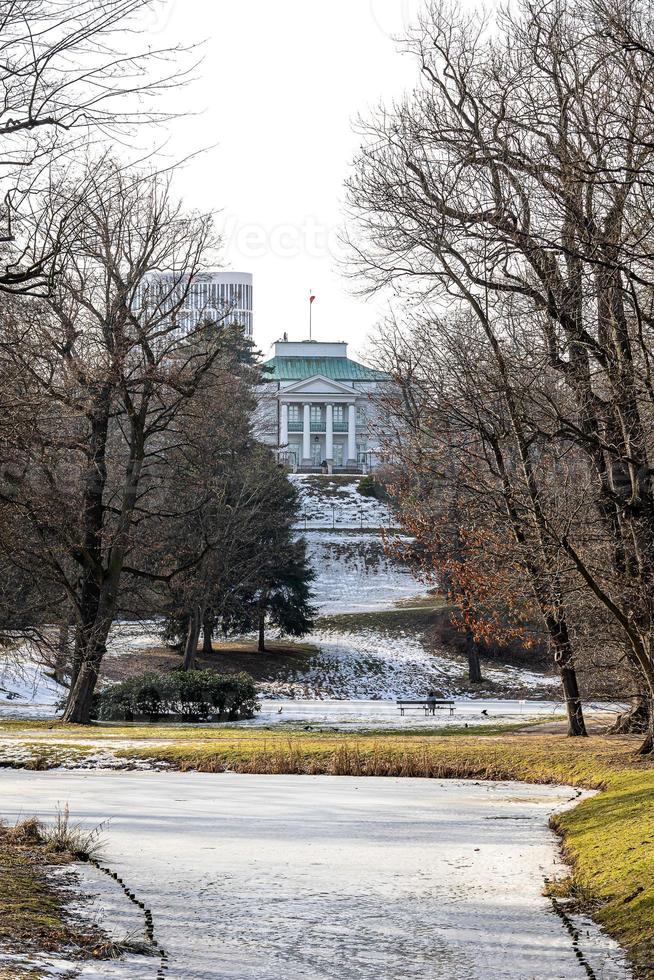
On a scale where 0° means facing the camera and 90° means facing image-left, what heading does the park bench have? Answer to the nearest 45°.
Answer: approximately 0°

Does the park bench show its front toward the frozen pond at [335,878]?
yes
